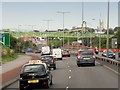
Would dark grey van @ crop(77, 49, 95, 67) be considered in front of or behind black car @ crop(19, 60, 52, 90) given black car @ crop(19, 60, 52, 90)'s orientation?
in front

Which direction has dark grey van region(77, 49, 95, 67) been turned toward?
away from the camera

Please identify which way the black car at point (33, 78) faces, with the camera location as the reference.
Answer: facing away from the viewer

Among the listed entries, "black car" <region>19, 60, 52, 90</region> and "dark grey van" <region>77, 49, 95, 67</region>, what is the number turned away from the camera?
2

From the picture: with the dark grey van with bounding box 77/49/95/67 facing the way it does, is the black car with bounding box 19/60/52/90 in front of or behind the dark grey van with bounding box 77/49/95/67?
behind

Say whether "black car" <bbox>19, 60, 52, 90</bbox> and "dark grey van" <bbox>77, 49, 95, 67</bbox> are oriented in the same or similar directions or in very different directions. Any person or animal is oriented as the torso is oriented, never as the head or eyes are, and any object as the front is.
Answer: same or similar directions
